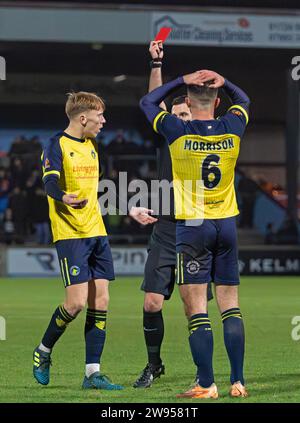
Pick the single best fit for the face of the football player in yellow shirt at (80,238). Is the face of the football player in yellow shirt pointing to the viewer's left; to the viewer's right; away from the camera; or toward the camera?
to the viewer's right

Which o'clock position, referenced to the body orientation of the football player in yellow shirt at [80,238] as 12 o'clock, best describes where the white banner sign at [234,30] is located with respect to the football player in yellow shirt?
The white banner sign is roughly at 8 o'clock from the football player in yellow shirt.

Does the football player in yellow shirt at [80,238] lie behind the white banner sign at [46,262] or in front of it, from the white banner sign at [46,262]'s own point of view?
in front

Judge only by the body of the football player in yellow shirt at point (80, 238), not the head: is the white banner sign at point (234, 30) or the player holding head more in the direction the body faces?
the player holding head

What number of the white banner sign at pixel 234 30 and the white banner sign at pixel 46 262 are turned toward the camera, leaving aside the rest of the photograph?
2

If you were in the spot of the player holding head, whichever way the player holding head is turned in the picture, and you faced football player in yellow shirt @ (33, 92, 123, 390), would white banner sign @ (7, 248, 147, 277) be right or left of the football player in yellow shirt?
right

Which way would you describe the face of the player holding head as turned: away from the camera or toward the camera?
away from the camera

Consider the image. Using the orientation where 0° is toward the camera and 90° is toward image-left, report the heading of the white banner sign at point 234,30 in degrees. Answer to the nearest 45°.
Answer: approximately 0°
